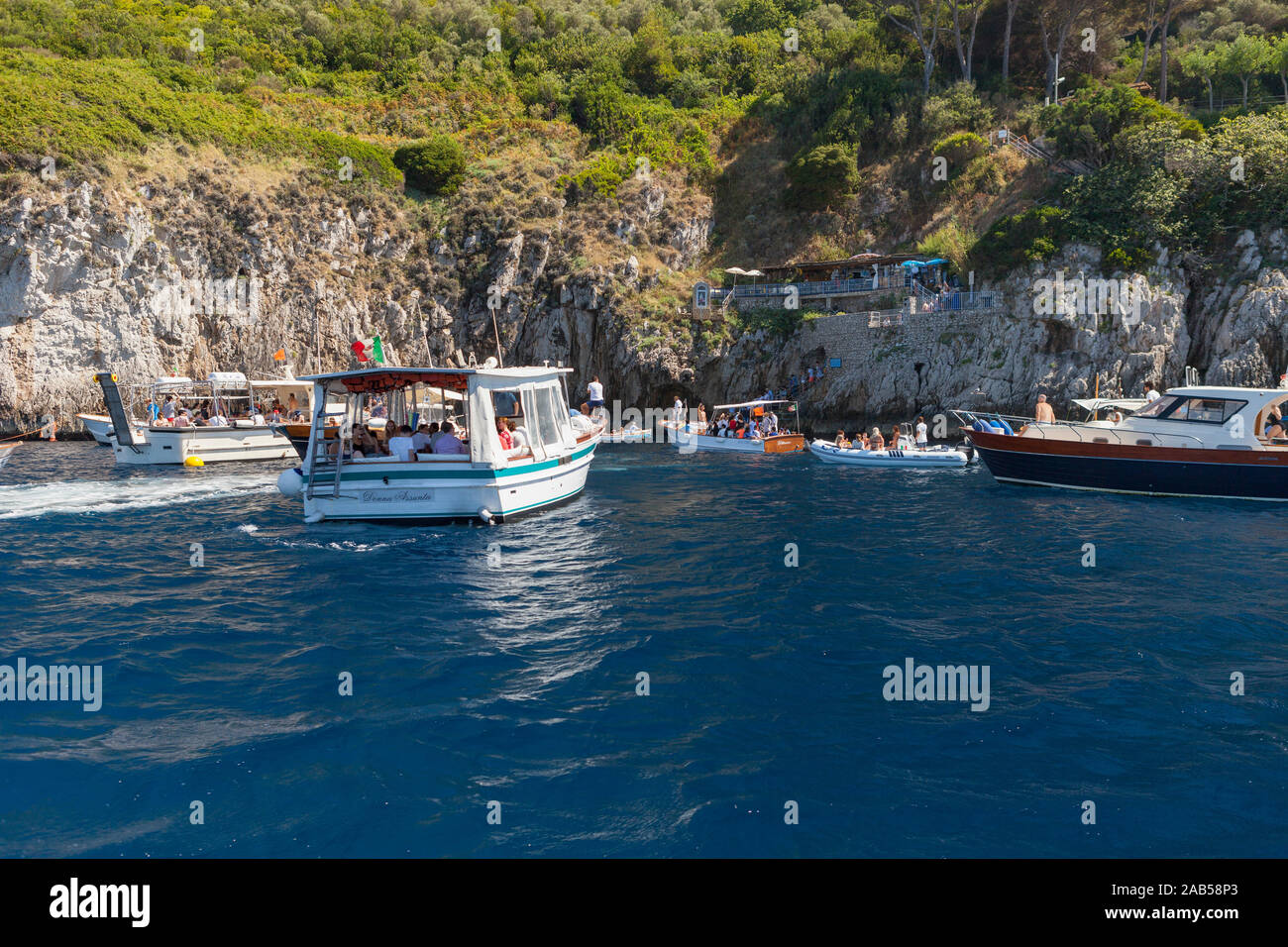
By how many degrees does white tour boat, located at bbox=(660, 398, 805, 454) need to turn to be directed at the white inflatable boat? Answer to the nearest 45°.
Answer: approximately 180°

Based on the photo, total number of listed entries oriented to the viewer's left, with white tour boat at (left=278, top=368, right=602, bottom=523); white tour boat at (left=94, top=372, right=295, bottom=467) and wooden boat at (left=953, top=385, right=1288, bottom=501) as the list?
2

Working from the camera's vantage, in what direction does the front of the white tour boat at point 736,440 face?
facing away from the viewer and to the left of the viewer

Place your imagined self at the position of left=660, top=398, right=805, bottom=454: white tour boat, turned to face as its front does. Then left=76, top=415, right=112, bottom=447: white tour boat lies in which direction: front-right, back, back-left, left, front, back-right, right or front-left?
front-left

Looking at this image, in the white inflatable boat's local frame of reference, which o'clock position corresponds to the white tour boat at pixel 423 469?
The white tour boat is roughly at 10 o'clock from the white inflatable boat.

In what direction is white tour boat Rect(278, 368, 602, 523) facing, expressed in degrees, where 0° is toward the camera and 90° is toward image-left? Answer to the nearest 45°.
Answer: approximately 225°

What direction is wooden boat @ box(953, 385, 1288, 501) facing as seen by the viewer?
to the viewer's left

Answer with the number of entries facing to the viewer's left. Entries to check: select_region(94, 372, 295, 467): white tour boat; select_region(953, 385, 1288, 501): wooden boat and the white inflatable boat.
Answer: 3

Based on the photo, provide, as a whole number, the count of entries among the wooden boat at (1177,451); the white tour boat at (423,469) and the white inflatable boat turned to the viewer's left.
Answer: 2

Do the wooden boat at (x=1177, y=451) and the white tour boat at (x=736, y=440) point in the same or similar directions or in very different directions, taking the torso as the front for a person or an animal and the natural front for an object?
same or similar directions

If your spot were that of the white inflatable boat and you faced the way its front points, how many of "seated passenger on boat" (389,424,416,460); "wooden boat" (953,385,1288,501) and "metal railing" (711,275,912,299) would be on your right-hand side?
1

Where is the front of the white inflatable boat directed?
to the viewer's left

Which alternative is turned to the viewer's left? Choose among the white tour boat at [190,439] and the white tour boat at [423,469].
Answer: the white tour boat at [190,439]

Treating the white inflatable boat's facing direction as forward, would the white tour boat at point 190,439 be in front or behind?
in front

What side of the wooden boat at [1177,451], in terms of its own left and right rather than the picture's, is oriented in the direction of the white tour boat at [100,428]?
front

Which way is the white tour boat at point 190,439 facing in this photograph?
to the viewer's left

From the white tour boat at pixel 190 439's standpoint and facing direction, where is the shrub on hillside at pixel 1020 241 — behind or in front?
behind
